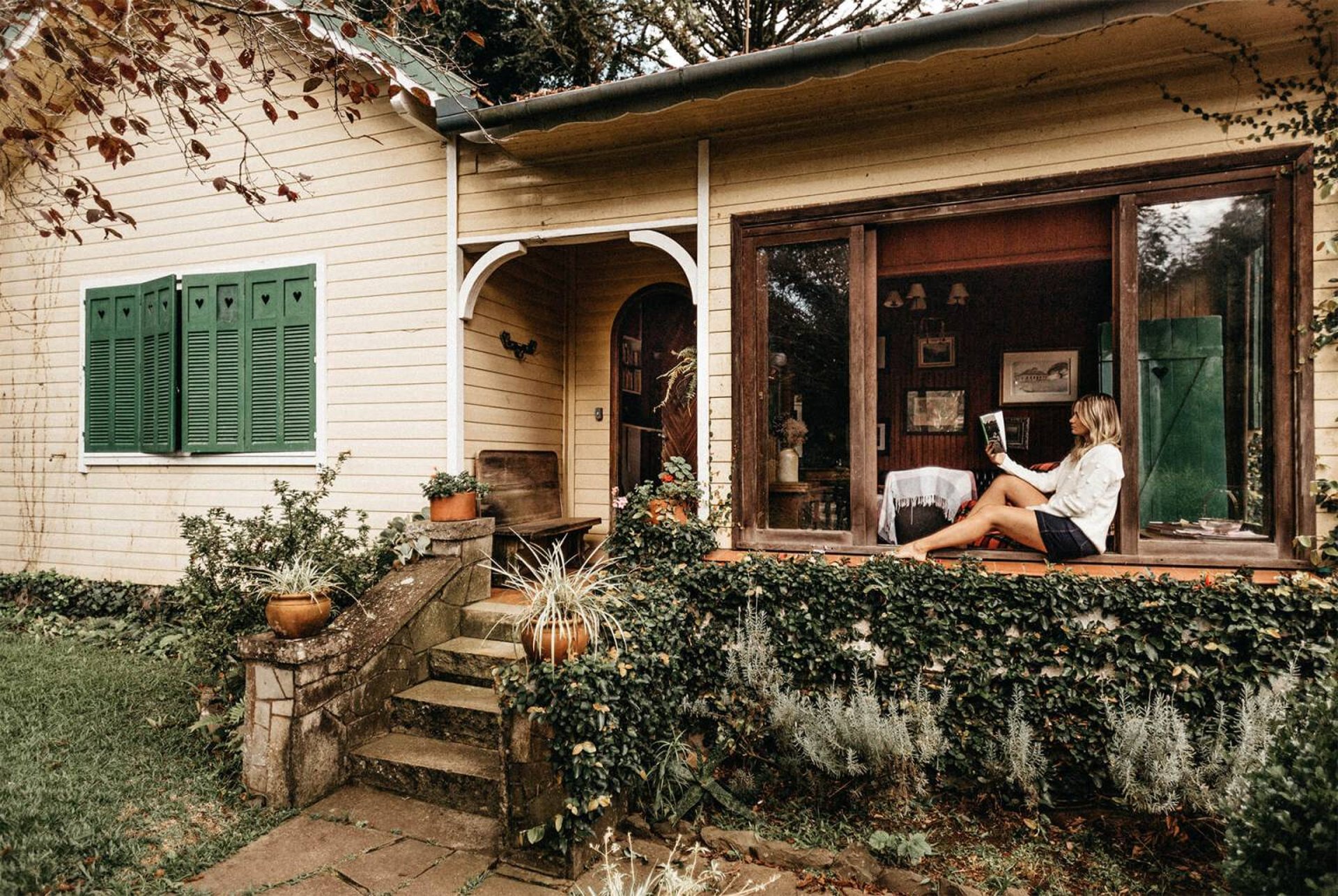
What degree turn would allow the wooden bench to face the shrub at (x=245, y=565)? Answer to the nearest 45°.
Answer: approximately 90° to its right

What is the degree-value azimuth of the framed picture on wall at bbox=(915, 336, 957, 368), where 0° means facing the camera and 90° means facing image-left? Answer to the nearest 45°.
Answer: approximately 0°

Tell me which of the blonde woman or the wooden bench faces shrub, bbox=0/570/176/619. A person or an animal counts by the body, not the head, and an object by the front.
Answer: the blonde woman

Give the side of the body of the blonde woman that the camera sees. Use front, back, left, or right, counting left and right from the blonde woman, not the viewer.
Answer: left

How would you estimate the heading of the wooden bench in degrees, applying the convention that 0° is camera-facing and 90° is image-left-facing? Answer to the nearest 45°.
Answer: approximately 315°

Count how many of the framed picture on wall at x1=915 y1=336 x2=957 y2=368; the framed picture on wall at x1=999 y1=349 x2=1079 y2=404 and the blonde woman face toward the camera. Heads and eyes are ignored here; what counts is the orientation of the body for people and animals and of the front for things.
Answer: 2

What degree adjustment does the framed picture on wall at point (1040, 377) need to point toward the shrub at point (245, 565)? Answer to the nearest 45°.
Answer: approximately 45° to its right

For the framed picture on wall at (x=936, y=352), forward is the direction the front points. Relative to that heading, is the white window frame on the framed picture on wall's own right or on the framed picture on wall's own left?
on the framed picture on wall's own right

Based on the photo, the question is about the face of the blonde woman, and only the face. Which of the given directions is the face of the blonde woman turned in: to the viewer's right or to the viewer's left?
to the viewer's left
